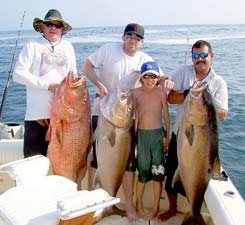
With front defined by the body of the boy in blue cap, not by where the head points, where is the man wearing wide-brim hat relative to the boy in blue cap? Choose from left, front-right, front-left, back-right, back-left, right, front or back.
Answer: right

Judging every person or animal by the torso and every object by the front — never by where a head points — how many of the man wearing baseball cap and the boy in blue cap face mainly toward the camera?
2

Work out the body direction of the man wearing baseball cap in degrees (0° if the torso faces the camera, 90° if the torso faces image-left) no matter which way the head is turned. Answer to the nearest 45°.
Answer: approximately 0°

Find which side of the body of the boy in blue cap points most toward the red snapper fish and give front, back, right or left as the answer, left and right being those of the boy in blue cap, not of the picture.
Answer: right

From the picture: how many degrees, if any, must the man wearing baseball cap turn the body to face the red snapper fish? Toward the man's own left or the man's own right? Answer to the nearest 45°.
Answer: approximately 45° to the man's own right

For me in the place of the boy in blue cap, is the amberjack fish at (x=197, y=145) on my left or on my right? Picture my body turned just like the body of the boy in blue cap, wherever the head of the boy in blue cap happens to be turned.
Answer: on my left

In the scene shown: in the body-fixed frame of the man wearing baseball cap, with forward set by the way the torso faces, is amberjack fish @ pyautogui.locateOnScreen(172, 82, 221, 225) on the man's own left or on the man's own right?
on the man's own left
